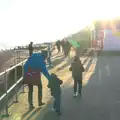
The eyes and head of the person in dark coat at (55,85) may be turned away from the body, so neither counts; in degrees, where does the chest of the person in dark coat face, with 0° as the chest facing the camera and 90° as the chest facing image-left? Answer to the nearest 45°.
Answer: approximately 180°
